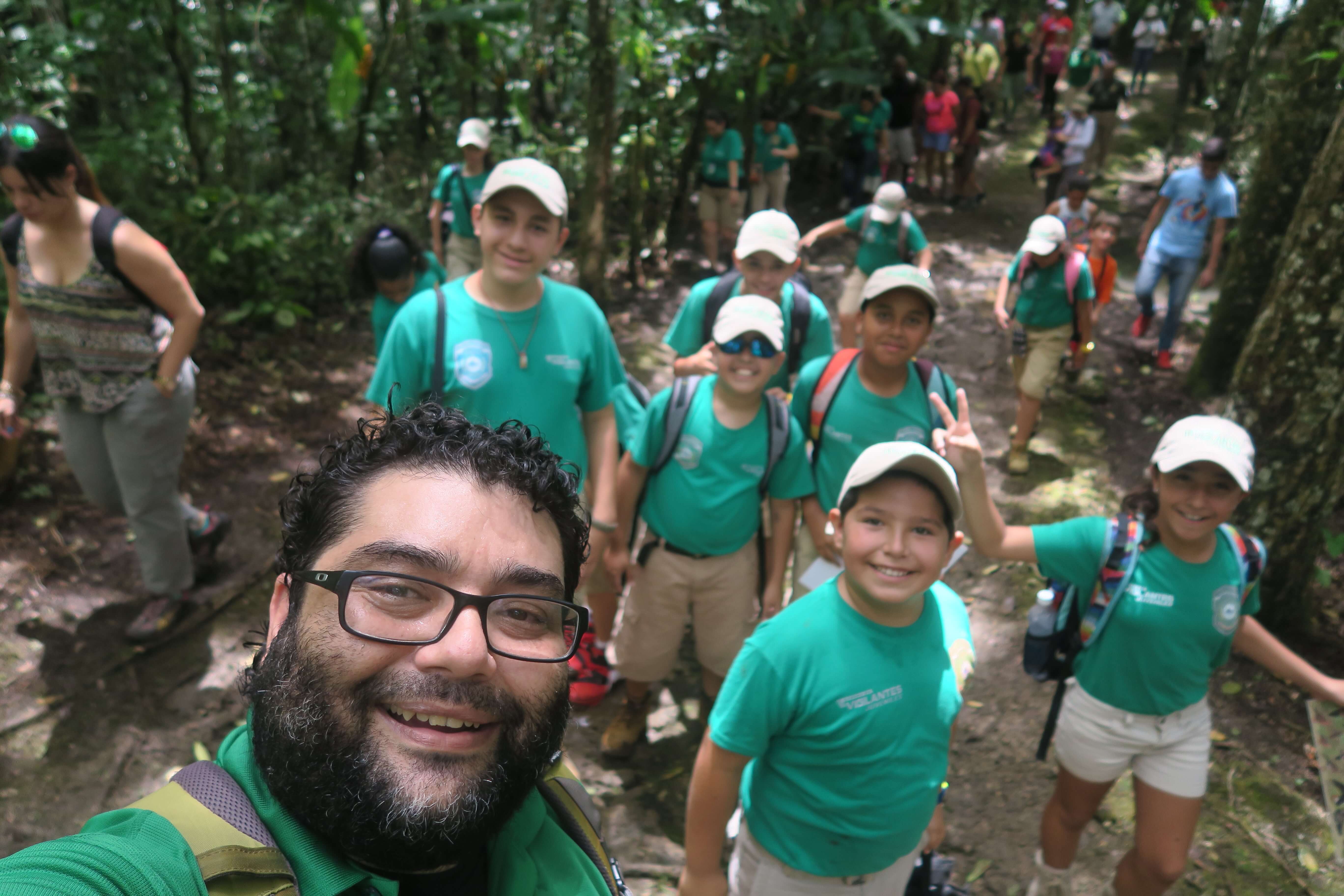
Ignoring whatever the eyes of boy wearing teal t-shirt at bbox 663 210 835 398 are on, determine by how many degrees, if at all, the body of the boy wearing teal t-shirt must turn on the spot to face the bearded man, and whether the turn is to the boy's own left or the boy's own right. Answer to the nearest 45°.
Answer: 0° — they already face them

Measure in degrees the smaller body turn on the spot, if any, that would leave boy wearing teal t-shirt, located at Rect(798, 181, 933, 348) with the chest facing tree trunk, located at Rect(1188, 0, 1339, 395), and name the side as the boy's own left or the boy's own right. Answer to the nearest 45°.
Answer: approximately 90° to the boy's own left
